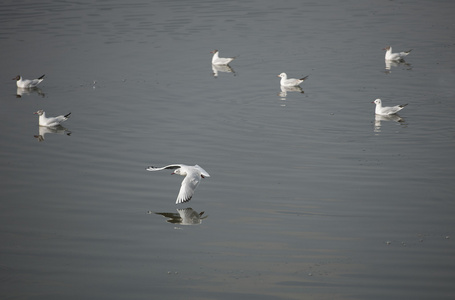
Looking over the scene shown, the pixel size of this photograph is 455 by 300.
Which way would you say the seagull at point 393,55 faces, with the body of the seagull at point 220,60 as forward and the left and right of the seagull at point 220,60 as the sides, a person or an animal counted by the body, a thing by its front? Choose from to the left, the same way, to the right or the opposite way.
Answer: the same way

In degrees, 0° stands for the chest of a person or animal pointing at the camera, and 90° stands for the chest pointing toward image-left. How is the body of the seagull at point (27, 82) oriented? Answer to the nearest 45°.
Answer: approximately 90°

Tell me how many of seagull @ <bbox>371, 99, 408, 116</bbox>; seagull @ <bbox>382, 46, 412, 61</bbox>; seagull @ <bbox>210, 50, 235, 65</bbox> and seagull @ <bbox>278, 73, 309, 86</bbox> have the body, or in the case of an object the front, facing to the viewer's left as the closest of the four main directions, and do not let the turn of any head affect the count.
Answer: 4

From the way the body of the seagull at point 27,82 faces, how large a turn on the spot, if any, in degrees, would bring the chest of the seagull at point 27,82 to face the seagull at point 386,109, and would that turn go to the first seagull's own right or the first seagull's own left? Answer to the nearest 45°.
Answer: approximately 135° to the first seagull's own left

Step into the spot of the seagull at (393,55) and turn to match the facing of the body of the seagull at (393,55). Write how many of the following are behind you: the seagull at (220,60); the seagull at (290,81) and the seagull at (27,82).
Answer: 0

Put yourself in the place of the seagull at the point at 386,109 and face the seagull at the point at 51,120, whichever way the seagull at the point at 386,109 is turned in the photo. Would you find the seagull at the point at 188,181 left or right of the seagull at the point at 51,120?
left

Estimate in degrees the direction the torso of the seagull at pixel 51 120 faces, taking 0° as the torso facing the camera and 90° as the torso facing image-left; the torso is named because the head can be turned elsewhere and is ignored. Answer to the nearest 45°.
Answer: approximately 90°

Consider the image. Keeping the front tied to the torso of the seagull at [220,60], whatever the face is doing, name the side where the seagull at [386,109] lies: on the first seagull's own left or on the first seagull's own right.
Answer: on the first seagull's own left

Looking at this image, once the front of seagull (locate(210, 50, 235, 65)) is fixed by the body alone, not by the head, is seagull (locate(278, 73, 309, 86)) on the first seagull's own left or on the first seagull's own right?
on the first seagull's own left

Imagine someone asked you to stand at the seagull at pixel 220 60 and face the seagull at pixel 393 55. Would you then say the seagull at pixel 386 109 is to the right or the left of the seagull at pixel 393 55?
right

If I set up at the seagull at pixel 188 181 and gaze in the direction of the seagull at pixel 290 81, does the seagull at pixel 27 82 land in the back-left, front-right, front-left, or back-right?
front-left

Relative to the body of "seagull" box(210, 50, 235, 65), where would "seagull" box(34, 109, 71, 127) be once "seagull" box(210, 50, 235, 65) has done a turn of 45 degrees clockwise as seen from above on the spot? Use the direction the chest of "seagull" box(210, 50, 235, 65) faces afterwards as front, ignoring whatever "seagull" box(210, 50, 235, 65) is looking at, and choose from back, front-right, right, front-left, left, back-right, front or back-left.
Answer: left

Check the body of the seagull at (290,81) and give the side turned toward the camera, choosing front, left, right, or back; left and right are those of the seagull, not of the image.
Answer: left

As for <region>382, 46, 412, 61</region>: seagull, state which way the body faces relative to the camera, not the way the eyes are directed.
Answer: to the viewer's left

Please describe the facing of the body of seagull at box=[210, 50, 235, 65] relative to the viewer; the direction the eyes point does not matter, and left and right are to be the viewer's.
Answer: facing to the left of the viewer

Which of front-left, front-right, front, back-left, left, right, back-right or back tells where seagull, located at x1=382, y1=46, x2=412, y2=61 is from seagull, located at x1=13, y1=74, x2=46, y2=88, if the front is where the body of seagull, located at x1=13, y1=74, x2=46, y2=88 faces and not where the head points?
back
